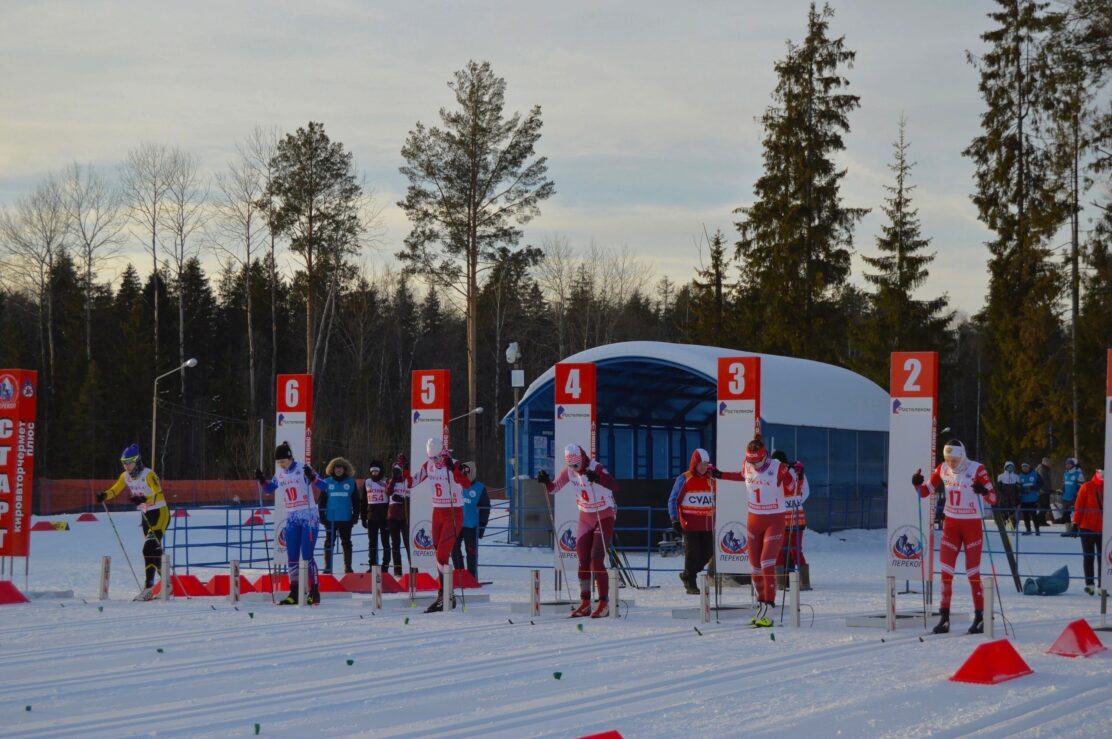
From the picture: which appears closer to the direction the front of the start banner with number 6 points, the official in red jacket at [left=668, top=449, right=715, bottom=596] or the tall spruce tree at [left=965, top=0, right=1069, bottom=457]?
the official in red jacket

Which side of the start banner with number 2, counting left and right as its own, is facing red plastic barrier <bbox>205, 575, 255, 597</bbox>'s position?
right

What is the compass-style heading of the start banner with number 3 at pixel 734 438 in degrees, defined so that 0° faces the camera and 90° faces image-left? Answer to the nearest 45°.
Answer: approximately 0°

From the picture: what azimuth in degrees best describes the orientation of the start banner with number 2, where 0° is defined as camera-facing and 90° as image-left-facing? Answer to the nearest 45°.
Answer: approximately 0°

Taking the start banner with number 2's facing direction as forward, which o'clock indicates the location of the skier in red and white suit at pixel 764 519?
The skier in red and white suit is roughly at 2 o'clock from the start banner with number 2.

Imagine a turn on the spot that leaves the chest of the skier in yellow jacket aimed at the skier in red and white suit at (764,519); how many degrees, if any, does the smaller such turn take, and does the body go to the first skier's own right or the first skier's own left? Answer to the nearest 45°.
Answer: approximately 90° to the first skier's own left
